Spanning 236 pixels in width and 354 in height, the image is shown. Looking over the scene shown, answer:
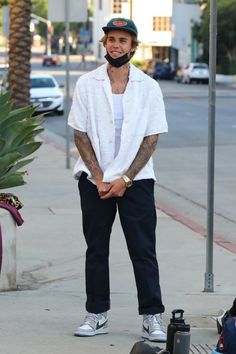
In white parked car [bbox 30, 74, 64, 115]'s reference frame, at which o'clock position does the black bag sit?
The black bag is roughly at 12 o'clock from the white parked car.

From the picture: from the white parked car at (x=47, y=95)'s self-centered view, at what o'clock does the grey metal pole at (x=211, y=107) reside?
The grey metal pole is roughly at 12 o'clock from the white parked car.

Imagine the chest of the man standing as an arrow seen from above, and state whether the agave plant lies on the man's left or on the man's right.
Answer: on the man's right

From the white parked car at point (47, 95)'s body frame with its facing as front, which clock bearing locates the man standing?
The man standing is roughly at 12 o'clock from the white parked car.

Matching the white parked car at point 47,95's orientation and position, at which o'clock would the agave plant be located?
The agave plant is roughly at 12 o'clock from the white parked car.

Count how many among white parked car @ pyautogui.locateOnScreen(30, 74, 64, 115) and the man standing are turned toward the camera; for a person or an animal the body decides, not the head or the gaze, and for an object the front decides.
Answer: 2

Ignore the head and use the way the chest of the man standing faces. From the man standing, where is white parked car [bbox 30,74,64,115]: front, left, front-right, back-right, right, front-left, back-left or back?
back

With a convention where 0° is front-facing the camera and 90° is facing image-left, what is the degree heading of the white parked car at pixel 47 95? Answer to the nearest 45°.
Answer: approximately 0°

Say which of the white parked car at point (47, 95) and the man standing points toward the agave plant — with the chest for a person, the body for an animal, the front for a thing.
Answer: the white parked car
